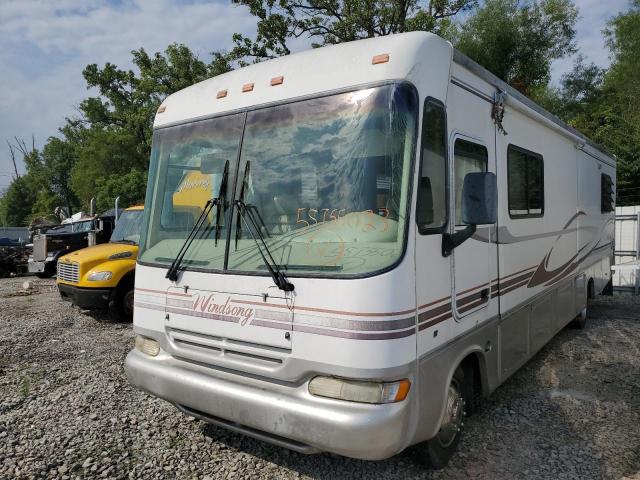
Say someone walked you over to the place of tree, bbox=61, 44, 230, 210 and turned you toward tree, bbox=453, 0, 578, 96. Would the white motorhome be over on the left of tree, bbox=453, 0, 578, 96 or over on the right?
right

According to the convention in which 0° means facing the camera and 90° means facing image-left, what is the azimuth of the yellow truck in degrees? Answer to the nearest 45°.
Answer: approximately 45°

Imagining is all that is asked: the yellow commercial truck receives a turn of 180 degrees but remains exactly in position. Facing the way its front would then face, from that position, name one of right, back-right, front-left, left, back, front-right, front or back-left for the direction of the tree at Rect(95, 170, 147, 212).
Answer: front-left

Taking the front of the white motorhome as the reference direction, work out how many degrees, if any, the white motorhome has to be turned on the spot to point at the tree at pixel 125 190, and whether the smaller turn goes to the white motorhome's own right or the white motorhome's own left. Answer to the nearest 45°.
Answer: approximately 90° to the white motorhome's own right
